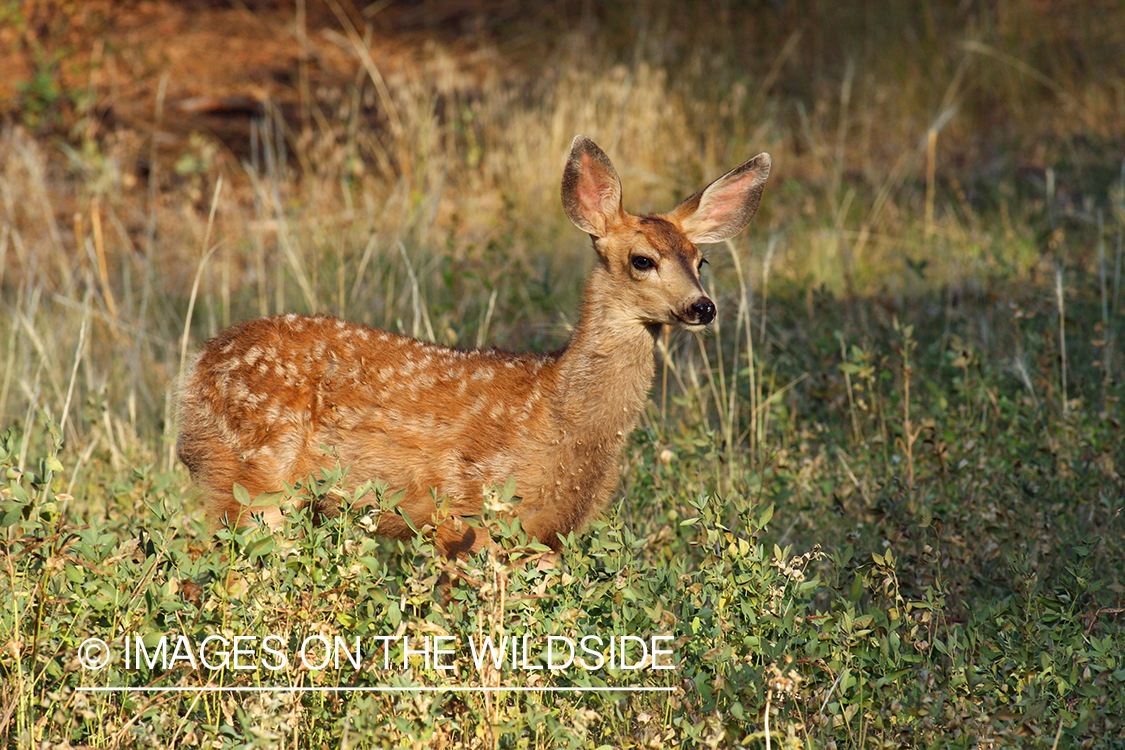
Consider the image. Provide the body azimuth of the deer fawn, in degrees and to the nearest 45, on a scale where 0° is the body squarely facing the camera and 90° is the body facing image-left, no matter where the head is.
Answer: approximately 270°
